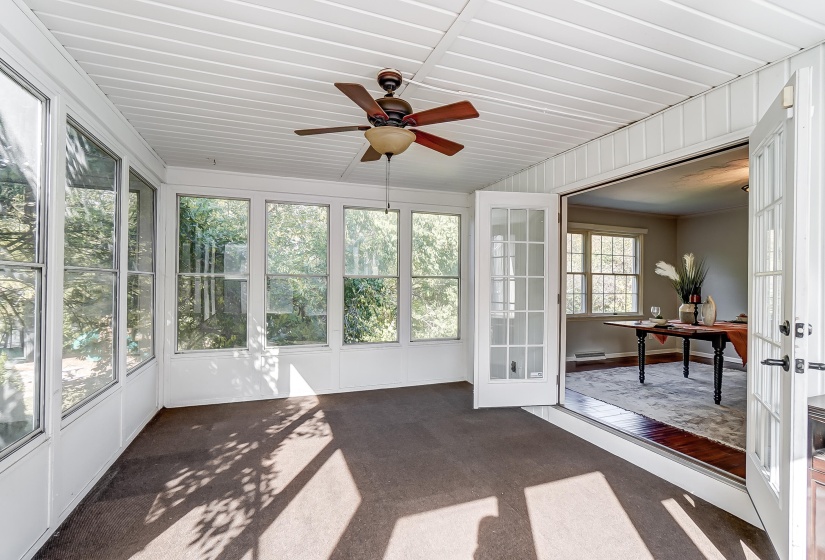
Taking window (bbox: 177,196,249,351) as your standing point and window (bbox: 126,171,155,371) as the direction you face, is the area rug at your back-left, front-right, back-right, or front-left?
back-left

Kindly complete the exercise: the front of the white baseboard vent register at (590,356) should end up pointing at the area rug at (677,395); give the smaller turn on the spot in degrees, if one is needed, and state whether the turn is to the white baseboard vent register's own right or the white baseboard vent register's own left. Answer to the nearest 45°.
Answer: approximately 45° to the white baseboard vent register's own left

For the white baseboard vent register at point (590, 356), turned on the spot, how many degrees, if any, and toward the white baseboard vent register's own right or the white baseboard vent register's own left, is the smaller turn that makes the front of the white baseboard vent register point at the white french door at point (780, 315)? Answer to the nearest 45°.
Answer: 0° — it already faces it

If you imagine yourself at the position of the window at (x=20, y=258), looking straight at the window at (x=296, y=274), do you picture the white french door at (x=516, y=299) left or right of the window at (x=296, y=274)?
right

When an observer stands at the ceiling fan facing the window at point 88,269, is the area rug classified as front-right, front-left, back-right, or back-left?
back-right

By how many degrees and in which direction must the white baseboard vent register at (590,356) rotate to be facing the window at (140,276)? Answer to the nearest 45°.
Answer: approximately 45° to its right

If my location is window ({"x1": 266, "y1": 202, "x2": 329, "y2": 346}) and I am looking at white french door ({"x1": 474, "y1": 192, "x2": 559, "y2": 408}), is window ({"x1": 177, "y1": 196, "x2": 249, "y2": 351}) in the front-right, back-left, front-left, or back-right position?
back-right

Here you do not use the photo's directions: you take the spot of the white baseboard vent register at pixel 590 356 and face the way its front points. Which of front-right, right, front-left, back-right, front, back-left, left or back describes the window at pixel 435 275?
front-right

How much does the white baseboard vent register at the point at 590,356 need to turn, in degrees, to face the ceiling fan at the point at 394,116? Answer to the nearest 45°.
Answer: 0° — it already faces it

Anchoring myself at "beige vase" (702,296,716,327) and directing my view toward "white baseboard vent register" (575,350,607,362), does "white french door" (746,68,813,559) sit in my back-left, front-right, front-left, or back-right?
back-left

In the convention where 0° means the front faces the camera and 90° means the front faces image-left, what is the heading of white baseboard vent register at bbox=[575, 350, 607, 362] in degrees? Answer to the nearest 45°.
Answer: approximately 0°
